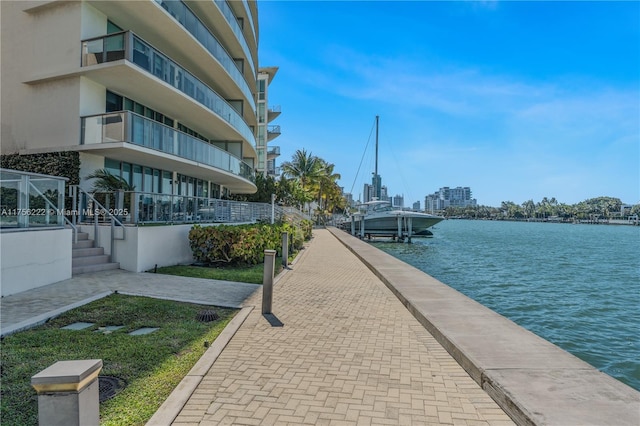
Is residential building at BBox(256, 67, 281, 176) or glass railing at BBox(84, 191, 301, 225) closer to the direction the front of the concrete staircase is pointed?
the glass railing

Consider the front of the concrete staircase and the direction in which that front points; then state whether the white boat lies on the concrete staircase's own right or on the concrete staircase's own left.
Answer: on the concrete staircase's own left

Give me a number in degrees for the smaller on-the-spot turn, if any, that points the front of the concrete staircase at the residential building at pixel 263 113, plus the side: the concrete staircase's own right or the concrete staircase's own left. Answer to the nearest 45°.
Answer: approximately 90° to the concrete staircase's own left

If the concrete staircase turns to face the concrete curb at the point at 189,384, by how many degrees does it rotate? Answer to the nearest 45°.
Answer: approximately 45° to its right

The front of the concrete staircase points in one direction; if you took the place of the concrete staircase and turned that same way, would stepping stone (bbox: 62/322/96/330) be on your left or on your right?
on your right

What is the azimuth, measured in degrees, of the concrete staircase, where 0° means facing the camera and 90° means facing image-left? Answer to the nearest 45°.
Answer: approximately 315°

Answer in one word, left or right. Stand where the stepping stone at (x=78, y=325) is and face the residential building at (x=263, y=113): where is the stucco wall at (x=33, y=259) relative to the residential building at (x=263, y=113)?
left

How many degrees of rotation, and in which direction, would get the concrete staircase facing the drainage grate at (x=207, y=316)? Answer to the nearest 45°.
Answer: approximately 45° to its right
